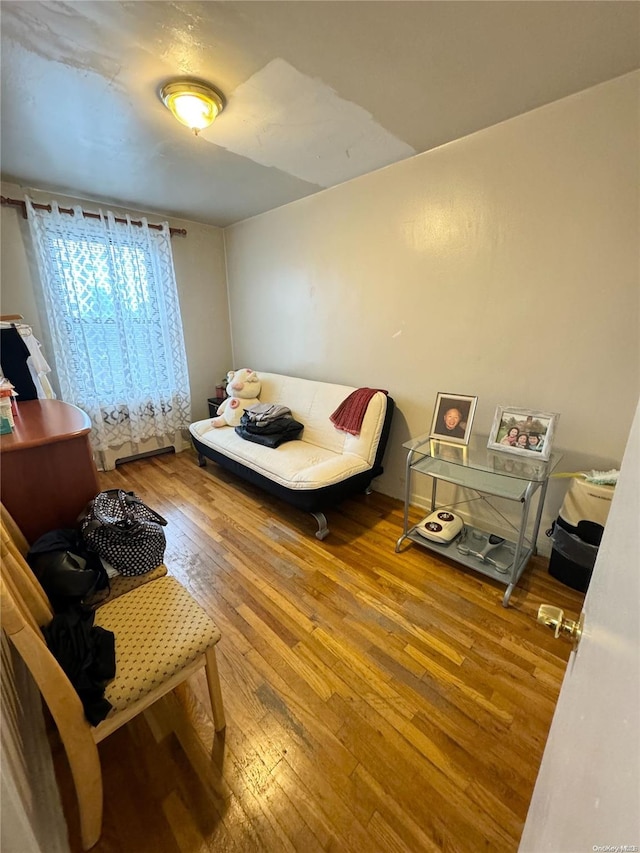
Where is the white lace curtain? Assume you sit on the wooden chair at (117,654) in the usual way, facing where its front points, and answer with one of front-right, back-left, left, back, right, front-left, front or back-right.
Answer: front-left

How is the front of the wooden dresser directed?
to the viewer's right

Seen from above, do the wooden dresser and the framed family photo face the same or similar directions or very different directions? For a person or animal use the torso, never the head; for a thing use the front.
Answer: very different directions

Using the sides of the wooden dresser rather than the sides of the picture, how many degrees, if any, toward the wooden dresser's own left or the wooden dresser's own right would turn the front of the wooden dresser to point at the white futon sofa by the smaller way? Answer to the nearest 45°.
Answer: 0° — it already faces it

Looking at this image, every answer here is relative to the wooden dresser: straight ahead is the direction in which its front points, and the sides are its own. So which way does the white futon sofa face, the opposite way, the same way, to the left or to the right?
the opposite way

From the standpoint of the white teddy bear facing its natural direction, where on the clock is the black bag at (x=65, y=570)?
The black bag is roughly at 11 o'clock from the white teddy bear.

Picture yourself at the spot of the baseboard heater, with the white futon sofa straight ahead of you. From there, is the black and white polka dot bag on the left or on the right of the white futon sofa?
right

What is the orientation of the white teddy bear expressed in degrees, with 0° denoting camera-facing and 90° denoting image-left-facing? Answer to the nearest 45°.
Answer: approximately 45°

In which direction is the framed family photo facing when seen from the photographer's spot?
facing the viewer and to the left of the viewer

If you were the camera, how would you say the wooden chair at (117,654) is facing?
facing away from the viewer and to the right of the viewer

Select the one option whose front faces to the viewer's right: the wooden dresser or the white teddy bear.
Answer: the wooden dresser
